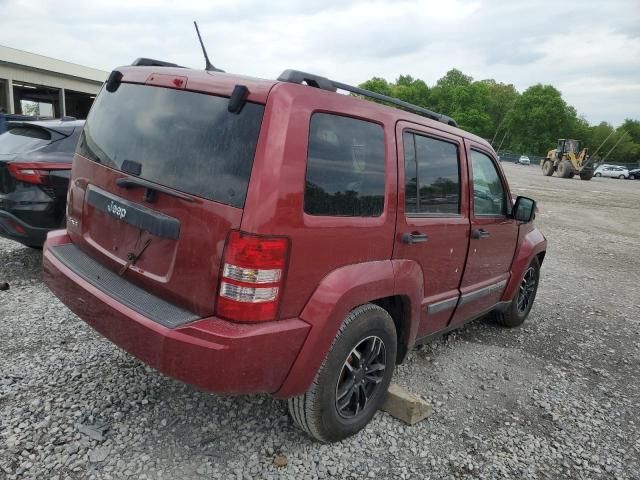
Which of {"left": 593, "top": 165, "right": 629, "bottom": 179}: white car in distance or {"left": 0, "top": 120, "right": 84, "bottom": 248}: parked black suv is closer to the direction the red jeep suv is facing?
the white car in distance

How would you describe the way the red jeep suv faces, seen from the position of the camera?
facing away from the viewer and to the right of the viewer

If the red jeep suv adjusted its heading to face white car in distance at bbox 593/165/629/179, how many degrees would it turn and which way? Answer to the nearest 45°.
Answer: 0° — it already faces it

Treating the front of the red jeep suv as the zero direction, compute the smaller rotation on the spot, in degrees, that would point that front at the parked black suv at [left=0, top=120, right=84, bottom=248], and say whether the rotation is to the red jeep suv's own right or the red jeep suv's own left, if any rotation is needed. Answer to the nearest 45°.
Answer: approximately 90° to the red jeep suv's own left
